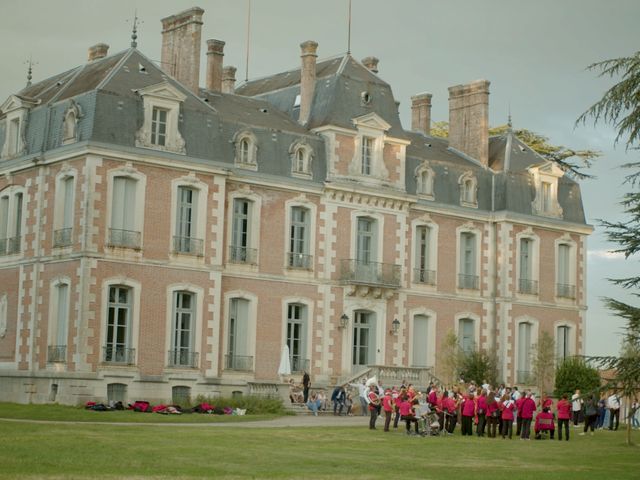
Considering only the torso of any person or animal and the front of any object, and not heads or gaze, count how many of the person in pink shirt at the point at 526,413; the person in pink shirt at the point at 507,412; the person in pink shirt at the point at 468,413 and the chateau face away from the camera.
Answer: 3

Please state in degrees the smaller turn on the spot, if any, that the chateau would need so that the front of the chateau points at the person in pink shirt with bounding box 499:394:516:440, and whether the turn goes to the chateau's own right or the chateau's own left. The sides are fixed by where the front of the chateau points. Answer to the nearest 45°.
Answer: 0° — it already faces them

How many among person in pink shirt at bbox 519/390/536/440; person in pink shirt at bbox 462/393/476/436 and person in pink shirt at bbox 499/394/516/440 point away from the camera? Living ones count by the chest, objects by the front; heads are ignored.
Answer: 3

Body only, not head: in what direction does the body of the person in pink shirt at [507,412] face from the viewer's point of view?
away from the camera

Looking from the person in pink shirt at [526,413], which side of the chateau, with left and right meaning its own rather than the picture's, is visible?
front

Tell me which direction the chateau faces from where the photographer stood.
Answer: facing the viewer and to the right of the viewer

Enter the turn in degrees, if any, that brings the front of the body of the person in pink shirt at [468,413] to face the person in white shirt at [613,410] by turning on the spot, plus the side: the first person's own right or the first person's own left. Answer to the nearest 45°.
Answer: approximately 45° to the first person's own right

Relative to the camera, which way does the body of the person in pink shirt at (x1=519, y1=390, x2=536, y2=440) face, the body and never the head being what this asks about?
away from the camera

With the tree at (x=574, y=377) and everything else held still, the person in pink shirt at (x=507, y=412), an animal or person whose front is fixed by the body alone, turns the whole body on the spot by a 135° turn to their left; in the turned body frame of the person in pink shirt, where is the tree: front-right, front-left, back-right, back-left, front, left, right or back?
back-right

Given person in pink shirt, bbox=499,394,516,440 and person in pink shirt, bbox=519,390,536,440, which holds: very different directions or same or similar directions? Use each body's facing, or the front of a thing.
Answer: same or similar directions

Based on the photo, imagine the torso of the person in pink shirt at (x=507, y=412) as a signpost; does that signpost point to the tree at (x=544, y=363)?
yes

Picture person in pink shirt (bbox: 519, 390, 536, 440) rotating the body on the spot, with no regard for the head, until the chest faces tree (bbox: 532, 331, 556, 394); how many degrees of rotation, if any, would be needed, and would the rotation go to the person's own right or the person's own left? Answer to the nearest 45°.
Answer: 0° — they already face it

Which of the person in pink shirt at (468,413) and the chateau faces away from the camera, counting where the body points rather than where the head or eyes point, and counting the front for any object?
the person in pink shirt

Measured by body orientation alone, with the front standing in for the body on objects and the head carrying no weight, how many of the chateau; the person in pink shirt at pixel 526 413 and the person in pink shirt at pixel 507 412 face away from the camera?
2

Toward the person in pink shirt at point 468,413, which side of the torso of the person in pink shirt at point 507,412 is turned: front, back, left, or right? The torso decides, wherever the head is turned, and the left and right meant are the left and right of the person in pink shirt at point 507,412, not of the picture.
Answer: left

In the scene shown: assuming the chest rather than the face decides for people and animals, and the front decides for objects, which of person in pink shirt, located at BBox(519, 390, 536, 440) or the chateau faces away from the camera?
the person in pink shirt

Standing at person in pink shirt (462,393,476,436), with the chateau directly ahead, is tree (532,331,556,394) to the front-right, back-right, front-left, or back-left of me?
front-right

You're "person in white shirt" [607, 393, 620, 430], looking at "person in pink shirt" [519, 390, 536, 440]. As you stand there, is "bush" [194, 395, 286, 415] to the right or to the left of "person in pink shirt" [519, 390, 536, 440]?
right

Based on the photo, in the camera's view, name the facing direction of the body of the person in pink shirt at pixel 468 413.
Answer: away from the camera
